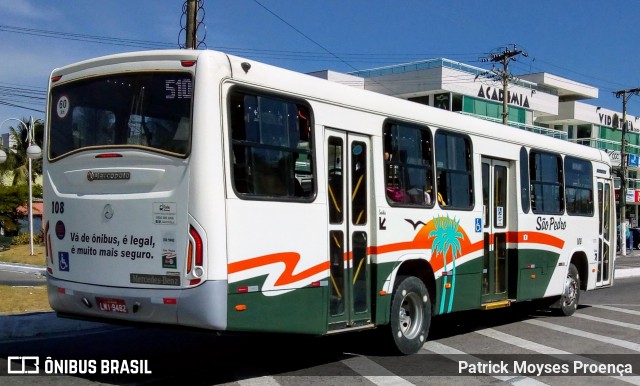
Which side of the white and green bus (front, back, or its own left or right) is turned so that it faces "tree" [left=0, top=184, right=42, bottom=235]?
left

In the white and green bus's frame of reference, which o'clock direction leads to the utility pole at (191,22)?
The utility pole is roughly at 10 o'clock from the white and green bus.

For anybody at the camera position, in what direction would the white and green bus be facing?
facing away from the viewer and to the right of the viewer

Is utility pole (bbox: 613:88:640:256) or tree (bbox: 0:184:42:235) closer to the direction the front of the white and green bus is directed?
the utility pole

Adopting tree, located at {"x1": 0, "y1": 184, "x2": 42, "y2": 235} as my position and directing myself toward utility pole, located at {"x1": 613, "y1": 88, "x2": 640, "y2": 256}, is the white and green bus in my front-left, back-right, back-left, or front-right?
front-right

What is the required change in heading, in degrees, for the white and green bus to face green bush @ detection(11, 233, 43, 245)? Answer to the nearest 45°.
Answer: approximately 90° to its left

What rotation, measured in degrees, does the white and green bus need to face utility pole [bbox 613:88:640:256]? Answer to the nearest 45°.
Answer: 0° — it already faces it
